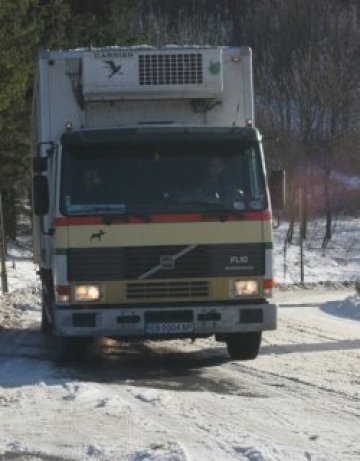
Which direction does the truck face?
toward the camera

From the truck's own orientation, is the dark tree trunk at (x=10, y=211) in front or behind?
behind
